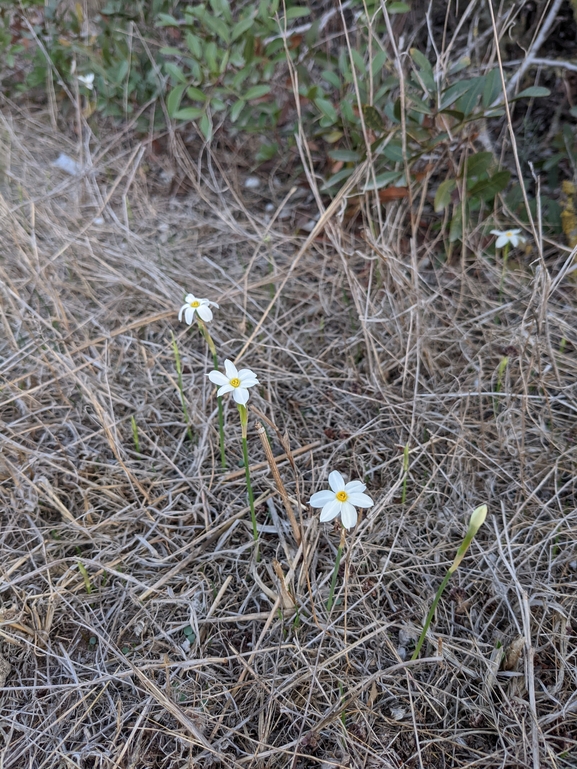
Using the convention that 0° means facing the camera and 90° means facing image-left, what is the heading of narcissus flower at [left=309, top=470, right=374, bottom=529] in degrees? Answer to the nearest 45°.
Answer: approximately 0°

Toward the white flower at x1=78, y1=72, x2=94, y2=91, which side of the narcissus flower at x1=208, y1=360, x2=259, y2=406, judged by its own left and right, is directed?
back

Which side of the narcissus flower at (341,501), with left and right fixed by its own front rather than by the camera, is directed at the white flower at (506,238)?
back

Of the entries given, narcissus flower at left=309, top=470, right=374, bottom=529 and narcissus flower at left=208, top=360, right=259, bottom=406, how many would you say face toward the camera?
2
